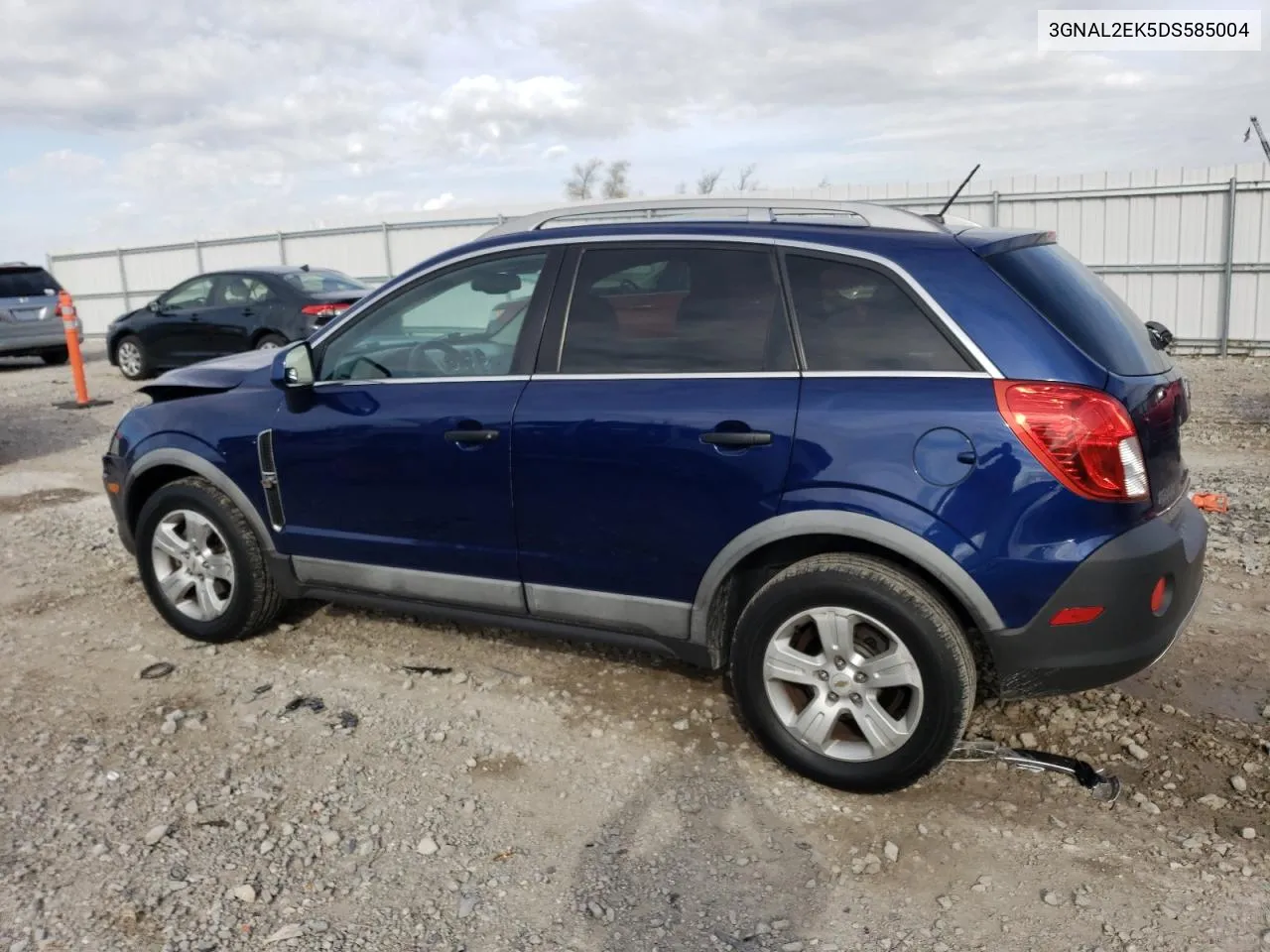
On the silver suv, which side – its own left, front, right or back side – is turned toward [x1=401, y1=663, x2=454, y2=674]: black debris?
back

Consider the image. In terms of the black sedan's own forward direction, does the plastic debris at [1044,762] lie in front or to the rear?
to the rear

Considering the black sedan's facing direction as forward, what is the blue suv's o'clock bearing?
The blue suv is roughly at 7 o'clock from the black sedan.

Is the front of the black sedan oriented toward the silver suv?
yes

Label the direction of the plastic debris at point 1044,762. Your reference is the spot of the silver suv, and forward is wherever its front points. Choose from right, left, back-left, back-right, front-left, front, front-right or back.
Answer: back

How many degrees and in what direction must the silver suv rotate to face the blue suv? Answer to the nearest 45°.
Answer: approximately 180°

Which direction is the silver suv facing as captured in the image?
away from the camera

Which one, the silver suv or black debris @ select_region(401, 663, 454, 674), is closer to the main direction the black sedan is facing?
the silver suv

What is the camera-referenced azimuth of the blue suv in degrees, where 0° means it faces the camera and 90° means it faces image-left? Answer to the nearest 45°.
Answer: approximately 135°

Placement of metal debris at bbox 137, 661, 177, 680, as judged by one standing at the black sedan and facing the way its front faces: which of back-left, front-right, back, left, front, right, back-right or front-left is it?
back-left

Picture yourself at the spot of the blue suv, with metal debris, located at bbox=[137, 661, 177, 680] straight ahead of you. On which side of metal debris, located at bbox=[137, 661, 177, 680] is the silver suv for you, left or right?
right

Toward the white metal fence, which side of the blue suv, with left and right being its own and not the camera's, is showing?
right

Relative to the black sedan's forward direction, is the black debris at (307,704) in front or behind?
behind
